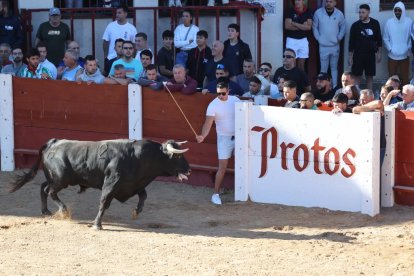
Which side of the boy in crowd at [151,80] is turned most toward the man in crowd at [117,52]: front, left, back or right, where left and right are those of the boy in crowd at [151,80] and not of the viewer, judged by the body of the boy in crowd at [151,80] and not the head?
back

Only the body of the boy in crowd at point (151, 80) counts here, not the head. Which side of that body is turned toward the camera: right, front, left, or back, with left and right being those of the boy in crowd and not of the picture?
front

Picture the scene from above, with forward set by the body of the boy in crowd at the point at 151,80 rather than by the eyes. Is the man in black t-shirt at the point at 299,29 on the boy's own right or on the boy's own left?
on the boy's own left

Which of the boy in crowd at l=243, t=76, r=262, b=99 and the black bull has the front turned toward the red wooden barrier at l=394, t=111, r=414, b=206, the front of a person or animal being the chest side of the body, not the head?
the black bull

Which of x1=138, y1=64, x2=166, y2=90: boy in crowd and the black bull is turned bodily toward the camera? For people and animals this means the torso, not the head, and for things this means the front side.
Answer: the boy in crowd

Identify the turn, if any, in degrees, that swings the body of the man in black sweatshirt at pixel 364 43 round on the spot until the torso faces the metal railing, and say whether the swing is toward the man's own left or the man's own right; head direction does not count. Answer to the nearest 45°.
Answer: approximately 90° to the man's own right

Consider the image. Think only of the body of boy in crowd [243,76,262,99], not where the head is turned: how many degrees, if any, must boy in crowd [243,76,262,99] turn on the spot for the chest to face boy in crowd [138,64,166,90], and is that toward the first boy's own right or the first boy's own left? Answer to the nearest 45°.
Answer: approximately 45° to the first boy's own right

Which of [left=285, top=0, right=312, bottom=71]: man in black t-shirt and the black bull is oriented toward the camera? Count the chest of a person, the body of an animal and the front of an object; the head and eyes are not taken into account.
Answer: the man in black t-shirt

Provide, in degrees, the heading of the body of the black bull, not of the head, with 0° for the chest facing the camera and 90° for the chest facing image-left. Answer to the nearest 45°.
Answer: approximately 270°

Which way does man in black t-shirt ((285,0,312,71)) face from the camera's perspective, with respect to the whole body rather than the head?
toward the camera

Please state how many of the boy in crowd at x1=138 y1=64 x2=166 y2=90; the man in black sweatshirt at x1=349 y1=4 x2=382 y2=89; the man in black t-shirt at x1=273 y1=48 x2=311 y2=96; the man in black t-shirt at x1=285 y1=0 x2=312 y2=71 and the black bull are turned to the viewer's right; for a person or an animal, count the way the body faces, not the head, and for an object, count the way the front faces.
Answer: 1

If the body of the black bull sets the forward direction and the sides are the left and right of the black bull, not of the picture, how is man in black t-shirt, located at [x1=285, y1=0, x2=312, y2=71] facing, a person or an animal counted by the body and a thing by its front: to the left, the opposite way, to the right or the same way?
to the right

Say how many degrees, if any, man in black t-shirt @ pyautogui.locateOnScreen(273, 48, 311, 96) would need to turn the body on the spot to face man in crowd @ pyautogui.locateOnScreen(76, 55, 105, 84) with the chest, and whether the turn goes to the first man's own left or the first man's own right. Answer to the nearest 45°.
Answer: approximately 45° to the first man's own right

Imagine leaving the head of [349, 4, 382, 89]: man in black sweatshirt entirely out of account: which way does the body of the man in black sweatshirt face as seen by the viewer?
toward the camera

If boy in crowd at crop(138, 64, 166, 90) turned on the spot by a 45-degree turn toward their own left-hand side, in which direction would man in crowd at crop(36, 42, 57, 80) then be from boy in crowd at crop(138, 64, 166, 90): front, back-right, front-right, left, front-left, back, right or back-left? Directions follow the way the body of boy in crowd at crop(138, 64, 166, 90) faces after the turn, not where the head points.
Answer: back
